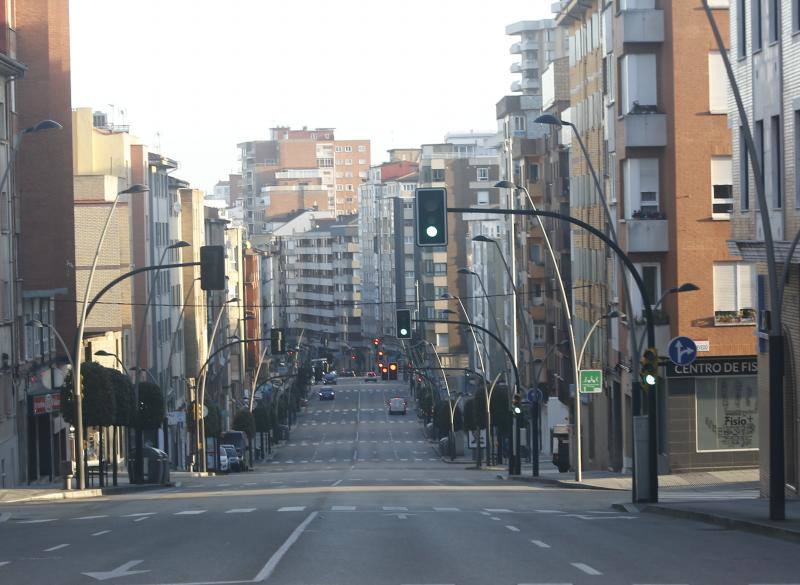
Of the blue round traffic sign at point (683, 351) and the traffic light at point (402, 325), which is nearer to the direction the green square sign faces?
the blue round traffic sign

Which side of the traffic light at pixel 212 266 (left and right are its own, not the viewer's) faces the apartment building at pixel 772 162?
right

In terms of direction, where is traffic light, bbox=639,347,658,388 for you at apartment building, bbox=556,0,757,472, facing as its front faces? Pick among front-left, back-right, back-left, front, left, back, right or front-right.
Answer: front-left

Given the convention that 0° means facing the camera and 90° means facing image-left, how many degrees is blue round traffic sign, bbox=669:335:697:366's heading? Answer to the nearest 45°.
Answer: approximately 0°

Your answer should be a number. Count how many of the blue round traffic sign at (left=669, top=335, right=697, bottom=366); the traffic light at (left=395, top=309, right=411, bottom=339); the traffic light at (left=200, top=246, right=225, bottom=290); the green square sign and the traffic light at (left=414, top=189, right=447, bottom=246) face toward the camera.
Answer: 4

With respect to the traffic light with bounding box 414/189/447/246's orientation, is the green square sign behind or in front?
behind

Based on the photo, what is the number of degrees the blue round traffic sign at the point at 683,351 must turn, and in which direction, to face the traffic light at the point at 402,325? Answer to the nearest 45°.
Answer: approximately 135° to its right

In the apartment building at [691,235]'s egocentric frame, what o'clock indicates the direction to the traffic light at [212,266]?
The traffic light is roughly at 12 o'clock from the apartment building.

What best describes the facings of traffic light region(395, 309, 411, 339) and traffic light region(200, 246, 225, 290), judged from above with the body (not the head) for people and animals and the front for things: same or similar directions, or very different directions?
very different directions
